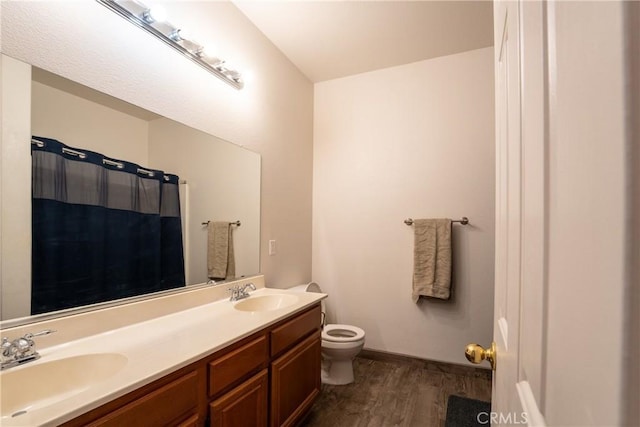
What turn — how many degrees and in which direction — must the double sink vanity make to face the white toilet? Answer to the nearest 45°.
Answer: approximately 90° to its left

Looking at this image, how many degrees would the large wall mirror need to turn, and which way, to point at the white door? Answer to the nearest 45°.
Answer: approximately 45° to its right

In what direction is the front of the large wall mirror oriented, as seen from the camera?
facing the viewer and to the right of the viewer

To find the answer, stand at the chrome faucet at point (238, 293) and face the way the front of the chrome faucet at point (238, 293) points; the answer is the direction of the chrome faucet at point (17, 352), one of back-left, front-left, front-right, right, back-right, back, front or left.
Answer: right
